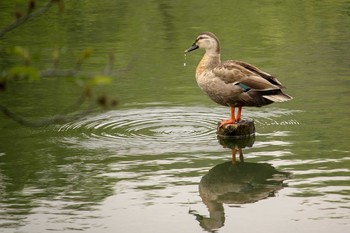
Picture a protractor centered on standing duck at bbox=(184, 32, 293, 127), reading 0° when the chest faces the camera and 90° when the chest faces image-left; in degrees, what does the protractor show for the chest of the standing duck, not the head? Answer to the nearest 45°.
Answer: approximately 90°
